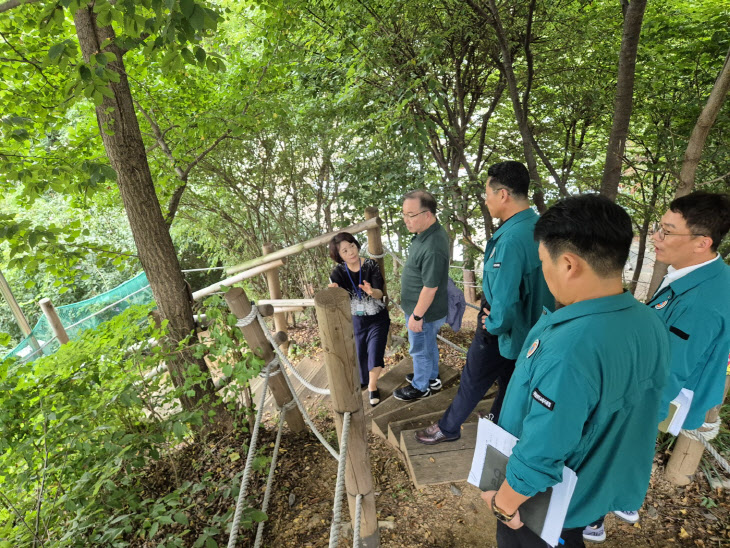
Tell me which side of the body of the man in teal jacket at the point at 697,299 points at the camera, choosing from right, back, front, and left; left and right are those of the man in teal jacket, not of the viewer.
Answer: left

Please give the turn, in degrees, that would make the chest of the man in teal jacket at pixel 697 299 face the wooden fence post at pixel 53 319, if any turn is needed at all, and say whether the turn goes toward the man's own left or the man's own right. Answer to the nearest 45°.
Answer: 0° — they already face it

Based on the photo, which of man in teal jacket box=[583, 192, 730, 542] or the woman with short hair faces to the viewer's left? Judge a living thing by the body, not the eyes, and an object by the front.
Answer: the man in teal jacket

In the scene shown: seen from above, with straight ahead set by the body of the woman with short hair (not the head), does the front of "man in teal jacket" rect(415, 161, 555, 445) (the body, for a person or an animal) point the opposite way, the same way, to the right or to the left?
to the right

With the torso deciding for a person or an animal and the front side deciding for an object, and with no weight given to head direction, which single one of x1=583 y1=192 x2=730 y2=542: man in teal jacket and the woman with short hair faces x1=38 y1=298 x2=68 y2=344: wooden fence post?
the man in teal jacket

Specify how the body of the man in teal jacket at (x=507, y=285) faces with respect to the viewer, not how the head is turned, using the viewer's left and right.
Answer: facing to the left of the viewer

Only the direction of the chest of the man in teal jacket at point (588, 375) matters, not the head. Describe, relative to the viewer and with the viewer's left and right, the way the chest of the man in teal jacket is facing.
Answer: facing away from the viewer and to the left of the viewer

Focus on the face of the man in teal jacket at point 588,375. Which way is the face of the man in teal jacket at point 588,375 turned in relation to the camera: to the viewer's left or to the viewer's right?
to the viewer's left

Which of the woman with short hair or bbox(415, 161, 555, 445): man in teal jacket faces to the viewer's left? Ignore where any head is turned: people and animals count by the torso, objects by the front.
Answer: the man in teal jacket

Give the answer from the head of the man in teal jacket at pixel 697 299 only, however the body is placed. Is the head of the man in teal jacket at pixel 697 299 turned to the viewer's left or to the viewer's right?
to the viewer's left

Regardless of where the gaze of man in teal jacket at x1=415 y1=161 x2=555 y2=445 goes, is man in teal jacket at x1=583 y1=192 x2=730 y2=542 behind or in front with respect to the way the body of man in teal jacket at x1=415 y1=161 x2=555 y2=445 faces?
behind
